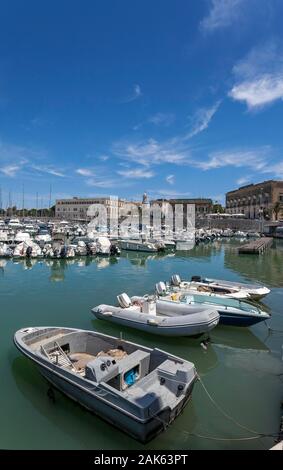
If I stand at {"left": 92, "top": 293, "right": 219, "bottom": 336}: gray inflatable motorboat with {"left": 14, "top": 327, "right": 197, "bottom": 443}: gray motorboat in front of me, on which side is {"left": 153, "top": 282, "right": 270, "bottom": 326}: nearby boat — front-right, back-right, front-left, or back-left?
back-left

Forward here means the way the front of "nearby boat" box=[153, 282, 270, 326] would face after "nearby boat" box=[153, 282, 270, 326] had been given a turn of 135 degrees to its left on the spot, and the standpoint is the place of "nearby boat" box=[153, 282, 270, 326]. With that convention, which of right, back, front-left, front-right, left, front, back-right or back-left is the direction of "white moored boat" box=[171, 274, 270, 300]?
front

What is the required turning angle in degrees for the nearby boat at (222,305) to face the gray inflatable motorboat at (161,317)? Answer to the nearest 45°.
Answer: approximately 90° to its right

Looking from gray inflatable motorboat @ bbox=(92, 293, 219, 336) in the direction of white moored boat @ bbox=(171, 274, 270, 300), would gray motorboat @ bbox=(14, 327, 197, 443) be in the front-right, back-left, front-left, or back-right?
back-right
